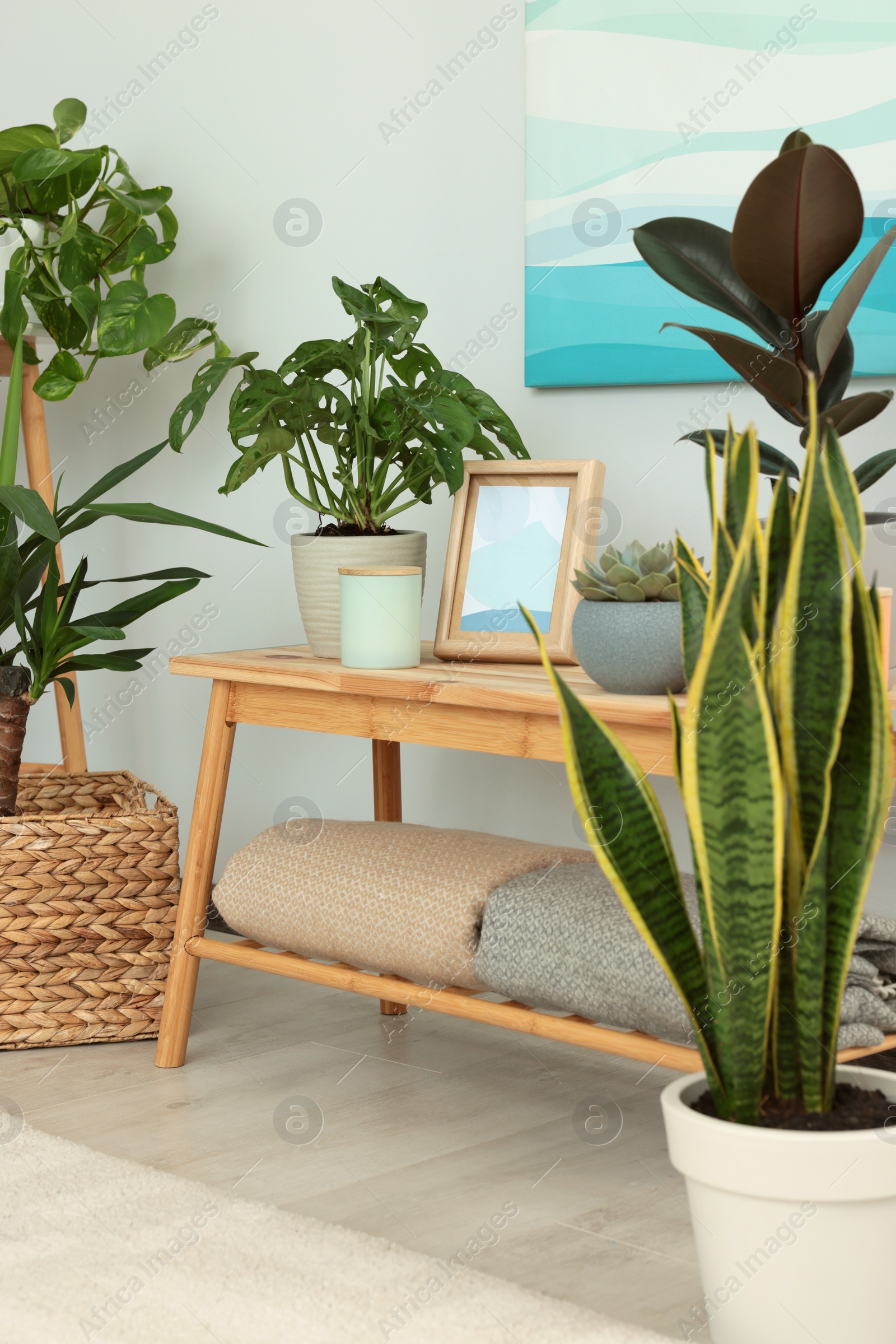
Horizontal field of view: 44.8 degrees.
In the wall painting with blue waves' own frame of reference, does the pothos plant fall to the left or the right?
on its right

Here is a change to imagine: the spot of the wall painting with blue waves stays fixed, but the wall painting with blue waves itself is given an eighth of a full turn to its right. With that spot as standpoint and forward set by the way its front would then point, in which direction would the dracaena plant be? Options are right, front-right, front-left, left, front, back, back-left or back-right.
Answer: front-right

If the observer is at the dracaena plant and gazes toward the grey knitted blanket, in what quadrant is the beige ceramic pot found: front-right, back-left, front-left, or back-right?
front-left

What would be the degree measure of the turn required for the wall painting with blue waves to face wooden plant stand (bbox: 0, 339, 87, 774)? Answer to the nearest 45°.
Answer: approximately 90° to its right

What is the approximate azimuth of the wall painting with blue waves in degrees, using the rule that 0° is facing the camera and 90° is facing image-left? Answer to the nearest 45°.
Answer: approximately 0°

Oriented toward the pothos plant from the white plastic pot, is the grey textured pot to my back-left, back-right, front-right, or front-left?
front-right

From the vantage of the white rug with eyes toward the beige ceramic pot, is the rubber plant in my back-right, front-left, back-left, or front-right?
front-right
